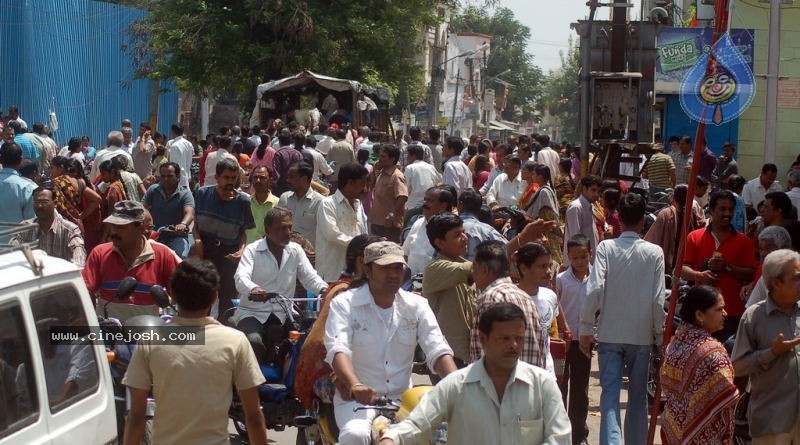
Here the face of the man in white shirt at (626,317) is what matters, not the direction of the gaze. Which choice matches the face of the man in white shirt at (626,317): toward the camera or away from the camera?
away from the camera

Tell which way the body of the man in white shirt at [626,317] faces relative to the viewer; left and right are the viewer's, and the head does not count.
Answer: facing away from the viewer

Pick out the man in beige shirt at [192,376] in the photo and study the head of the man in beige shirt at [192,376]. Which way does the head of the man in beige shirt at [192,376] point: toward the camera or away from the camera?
away from the camera

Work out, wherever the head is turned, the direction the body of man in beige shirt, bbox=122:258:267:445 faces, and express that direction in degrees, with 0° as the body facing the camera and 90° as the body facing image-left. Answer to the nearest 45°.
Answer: approximately 180°

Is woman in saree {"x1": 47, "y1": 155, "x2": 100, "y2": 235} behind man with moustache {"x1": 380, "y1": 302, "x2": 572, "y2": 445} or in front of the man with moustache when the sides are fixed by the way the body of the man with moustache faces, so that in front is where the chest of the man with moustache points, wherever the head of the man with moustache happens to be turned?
behind
